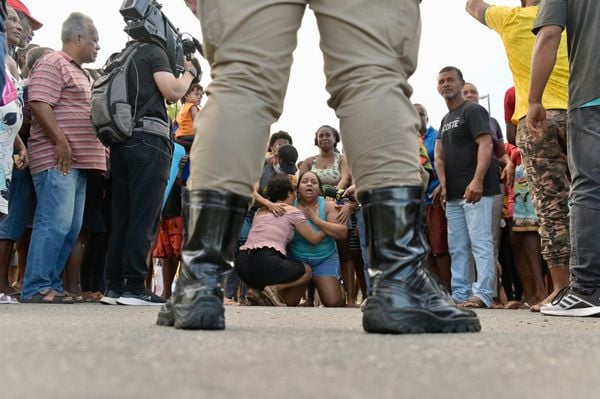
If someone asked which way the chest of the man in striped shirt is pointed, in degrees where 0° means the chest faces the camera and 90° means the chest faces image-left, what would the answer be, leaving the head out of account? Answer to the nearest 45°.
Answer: approximately 270°

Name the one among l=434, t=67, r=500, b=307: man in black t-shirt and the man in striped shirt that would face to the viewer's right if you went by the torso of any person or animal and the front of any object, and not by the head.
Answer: the man in striped shirt

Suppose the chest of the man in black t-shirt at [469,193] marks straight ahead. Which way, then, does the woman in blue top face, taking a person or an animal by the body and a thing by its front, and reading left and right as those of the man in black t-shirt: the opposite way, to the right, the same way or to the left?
the same way

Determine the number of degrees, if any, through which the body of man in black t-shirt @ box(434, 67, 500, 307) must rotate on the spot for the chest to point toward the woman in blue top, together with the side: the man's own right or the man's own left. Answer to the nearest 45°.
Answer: approximately 45° to the man's own right

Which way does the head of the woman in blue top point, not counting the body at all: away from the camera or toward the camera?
toward the camera

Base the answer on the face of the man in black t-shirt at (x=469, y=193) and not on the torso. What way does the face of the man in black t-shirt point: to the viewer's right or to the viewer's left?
to the viewer's left

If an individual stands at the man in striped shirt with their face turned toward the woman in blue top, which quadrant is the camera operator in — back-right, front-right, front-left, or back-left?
front-right

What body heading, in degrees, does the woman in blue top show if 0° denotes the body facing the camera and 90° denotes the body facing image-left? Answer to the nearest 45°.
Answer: approximately 45°

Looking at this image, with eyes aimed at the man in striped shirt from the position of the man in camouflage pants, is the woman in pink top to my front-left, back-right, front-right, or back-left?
front-right

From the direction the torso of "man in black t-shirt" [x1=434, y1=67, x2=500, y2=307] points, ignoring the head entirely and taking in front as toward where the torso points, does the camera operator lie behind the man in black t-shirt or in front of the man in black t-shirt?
in front

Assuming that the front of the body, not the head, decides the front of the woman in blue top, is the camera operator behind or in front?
in front
